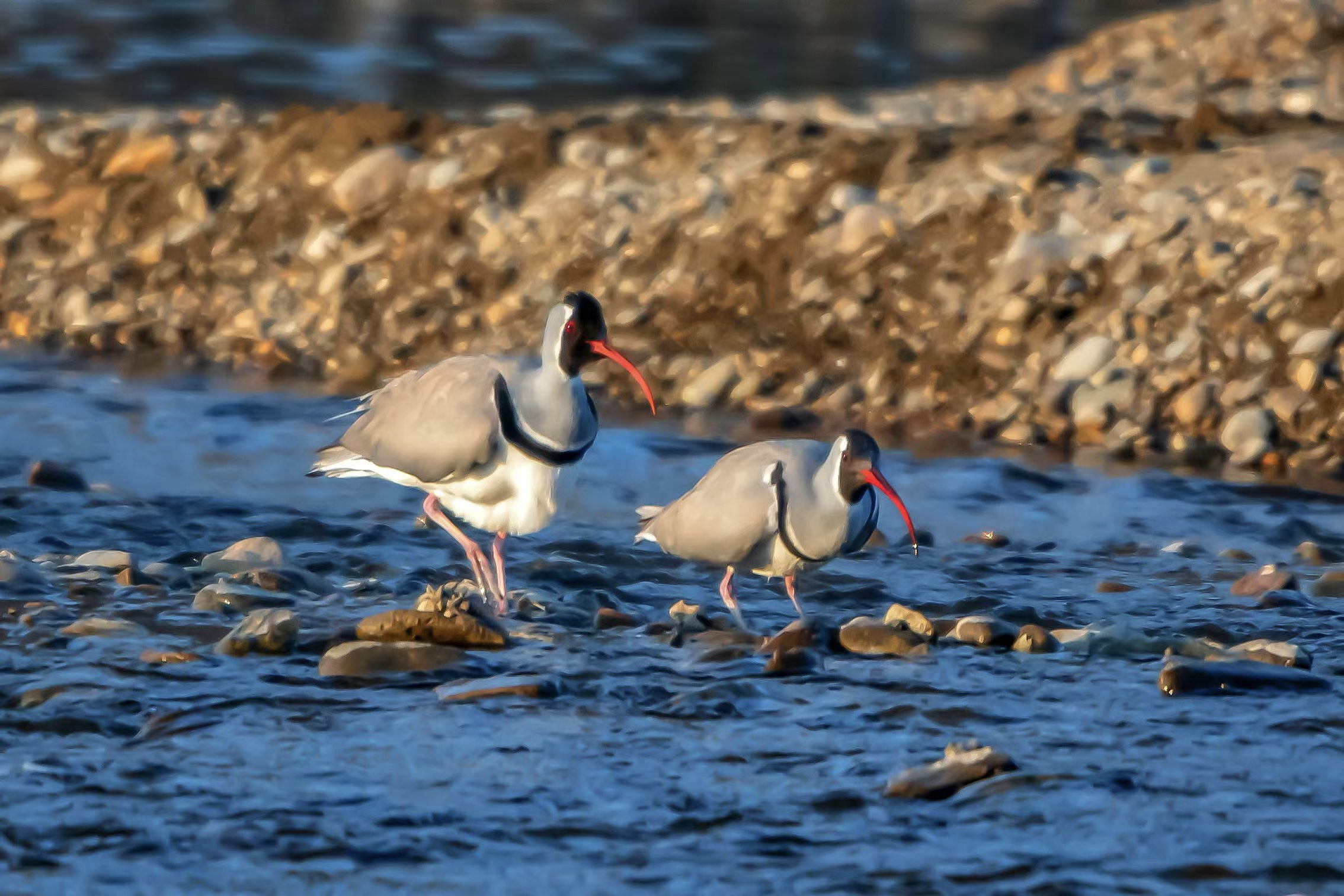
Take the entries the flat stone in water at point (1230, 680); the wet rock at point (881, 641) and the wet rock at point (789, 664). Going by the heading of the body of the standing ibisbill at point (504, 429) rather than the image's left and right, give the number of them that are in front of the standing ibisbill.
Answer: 3

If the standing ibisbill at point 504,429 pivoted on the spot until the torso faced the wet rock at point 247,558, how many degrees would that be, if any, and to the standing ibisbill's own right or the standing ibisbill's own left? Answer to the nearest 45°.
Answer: approximately 135° to the standing ibisbill's own right

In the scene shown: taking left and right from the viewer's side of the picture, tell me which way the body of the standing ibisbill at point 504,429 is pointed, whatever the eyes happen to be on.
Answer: facing the viewer and to the right of the viewer

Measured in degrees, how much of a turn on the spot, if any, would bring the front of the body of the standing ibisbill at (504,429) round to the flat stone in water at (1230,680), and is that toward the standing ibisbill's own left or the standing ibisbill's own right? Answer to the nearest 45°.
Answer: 0° — it already faces it

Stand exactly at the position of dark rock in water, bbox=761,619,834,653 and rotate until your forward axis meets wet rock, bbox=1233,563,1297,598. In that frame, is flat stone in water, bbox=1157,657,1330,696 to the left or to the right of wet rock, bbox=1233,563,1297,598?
right

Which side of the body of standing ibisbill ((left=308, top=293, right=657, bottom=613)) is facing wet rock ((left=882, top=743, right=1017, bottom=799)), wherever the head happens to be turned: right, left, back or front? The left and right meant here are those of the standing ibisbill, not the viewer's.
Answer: front

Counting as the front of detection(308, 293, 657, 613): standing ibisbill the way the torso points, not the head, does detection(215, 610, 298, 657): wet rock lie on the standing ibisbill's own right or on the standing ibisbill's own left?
on the standing ibisbill's own right

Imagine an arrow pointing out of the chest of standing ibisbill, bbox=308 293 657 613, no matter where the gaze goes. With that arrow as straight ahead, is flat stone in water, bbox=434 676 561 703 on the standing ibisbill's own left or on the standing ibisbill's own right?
on the standing ibisbill's own right

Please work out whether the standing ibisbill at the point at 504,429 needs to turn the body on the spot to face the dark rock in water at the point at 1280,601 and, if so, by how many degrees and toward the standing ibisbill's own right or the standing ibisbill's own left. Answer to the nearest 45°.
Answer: approximately 45° to the standing ibisbill's own left

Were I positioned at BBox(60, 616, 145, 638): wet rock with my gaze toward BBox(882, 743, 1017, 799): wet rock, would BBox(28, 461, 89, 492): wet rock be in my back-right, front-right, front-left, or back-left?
back-left

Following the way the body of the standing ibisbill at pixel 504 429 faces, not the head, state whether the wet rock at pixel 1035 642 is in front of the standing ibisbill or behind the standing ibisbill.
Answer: in front

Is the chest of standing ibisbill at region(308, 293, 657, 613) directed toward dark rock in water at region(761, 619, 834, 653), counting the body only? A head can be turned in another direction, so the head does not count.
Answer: yes

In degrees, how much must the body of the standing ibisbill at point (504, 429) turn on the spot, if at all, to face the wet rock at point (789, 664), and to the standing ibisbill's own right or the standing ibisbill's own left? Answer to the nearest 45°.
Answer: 0° — it already faces it

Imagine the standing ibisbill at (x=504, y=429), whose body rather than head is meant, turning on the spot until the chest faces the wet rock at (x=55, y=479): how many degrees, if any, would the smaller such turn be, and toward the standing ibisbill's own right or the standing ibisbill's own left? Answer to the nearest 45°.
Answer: approximately 180°

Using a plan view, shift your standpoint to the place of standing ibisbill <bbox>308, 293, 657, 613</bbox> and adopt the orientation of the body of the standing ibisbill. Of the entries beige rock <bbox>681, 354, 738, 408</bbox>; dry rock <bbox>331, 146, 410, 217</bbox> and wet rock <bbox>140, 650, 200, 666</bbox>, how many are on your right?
1

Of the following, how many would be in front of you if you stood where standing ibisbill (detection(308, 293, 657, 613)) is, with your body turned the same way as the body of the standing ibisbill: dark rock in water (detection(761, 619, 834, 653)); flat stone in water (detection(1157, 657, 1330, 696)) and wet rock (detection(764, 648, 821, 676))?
3

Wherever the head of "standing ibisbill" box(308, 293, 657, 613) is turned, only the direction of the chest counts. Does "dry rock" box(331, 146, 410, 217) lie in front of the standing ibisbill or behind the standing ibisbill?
behind
